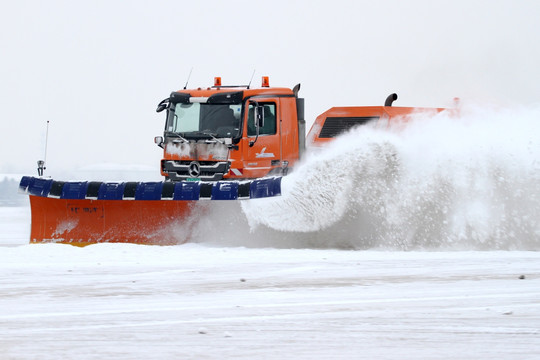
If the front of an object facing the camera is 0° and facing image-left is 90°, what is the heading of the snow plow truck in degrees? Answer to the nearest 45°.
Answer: approximately 45°

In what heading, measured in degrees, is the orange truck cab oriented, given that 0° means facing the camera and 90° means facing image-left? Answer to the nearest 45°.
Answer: approximately 45°
